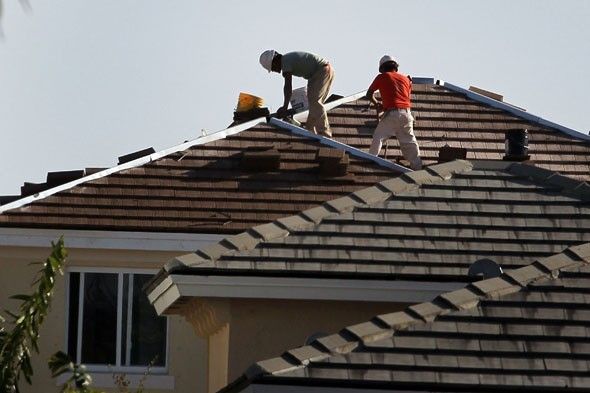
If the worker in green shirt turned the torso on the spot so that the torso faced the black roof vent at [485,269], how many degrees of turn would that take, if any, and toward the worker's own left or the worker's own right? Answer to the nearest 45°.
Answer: approximately 90° to the worker's own left

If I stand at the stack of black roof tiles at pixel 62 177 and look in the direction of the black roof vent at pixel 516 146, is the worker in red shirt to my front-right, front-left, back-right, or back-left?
front-left

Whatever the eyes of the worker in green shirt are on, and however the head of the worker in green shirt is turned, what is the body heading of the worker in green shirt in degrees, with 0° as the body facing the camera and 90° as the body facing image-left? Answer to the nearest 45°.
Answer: approximately 90°

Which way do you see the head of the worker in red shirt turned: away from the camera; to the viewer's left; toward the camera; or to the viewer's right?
away from the camera

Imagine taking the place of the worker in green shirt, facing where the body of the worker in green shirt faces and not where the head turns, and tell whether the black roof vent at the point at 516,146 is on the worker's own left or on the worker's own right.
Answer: on the worker's own left

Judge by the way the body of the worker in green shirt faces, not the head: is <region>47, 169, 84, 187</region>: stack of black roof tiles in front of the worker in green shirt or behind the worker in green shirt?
in front

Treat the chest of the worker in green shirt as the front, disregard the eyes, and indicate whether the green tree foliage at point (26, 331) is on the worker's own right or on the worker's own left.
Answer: on the worker's own left

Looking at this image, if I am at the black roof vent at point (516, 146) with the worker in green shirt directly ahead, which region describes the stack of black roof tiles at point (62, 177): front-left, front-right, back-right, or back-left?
front-left

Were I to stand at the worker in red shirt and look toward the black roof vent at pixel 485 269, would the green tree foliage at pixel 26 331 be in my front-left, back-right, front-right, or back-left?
front-right
